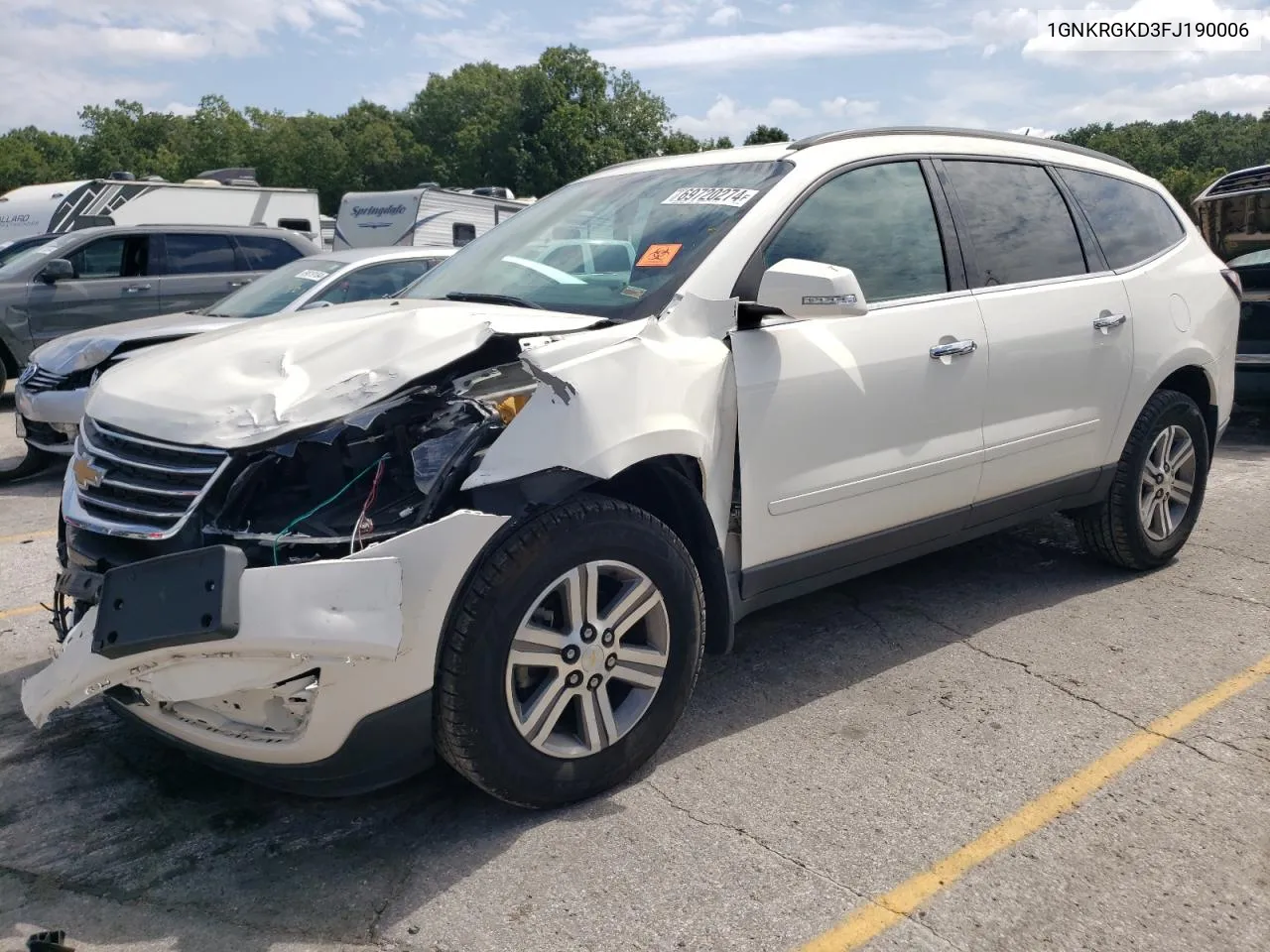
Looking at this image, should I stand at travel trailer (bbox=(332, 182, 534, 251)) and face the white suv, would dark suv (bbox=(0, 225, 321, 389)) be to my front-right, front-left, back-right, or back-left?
front-right

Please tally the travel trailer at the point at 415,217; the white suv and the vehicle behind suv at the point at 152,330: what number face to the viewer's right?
0

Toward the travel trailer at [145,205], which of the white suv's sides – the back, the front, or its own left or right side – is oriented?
right

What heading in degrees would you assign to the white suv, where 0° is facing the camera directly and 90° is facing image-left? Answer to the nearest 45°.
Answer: approximately 45°

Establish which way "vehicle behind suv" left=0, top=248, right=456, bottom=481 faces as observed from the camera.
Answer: facing the viewer and to the left of the viewer

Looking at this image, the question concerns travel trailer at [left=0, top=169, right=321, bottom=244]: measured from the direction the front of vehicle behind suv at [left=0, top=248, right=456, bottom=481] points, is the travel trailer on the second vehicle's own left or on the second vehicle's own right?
on the second vehicle's own right

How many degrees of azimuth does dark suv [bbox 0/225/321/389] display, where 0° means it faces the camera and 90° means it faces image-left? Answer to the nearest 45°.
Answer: approximately 45°

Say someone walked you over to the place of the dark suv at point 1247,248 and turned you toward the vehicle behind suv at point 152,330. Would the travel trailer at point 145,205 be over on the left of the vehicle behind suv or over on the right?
right
